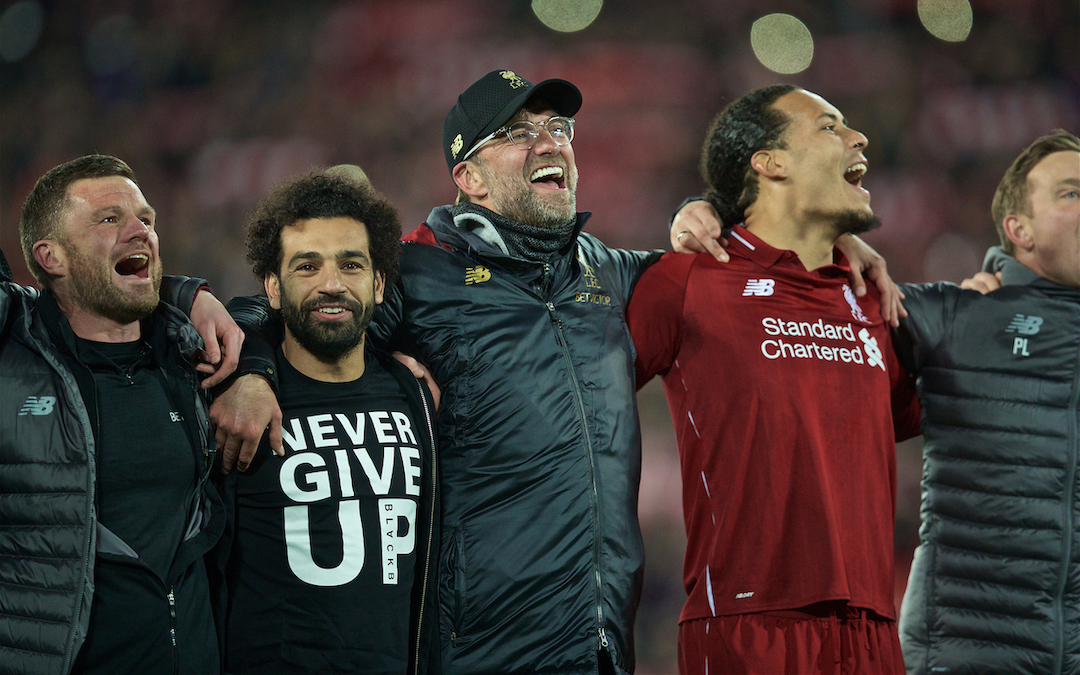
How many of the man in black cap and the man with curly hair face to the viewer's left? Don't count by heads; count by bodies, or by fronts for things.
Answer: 0

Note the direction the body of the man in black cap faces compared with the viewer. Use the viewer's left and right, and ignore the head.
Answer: facing the viewer and to the right of the viewer

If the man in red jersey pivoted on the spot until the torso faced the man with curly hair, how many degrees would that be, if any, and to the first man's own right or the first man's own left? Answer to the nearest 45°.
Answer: approximately 90° to the first man's own right

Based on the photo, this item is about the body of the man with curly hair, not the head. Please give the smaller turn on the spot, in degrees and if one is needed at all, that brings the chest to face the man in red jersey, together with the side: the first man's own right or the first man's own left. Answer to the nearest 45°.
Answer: approximately 90° to the first man's own left

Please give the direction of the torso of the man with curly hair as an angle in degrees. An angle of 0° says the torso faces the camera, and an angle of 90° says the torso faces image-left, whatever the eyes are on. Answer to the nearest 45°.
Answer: approximately 0°
